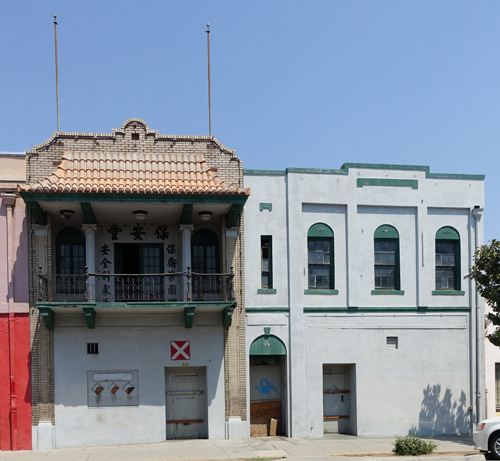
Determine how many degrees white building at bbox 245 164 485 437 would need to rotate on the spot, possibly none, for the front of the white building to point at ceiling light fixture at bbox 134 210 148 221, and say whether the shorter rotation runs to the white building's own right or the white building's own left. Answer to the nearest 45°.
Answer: approximately 45° to the white building's own right

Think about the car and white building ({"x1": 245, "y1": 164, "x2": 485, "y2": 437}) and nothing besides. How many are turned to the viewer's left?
1

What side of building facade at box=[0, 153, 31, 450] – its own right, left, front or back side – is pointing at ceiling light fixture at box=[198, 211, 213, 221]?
left

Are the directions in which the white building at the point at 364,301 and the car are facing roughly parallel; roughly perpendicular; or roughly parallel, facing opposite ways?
roughly perpendicular

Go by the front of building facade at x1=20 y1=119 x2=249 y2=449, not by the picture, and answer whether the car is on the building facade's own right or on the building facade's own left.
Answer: on the building facade's own left

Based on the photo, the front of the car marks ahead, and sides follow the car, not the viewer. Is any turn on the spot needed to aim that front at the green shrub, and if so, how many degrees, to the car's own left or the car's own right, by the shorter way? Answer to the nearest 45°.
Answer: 0° — it already faces it

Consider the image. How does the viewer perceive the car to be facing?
facing to the left of the viewer

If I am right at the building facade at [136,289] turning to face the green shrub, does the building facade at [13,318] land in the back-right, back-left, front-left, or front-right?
back-right

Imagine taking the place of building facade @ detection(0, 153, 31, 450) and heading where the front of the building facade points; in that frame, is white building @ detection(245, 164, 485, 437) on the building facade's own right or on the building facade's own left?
on the building facade's own left

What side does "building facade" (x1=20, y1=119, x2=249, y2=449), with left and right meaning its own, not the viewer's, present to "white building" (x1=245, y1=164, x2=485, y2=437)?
left

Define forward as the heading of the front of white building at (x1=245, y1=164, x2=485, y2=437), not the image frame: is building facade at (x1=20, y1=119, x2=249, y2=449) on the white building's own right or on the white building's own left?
on the white building's own right
